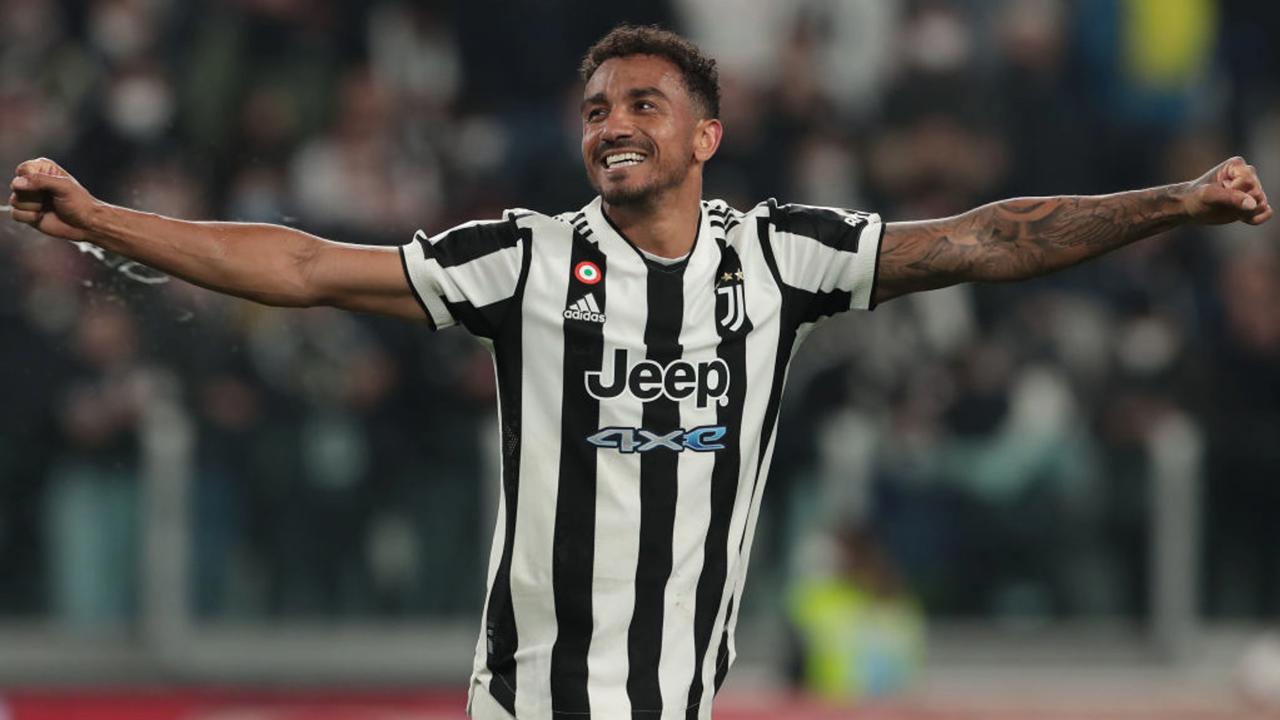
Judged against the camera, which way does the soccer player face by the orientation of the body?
toward the camera

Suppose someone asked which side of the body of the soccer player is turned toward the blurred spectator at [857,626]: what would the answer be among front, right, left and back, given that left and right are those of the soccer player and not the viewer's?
back

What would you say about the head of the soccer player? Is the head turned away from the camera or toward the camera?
toward the camera
